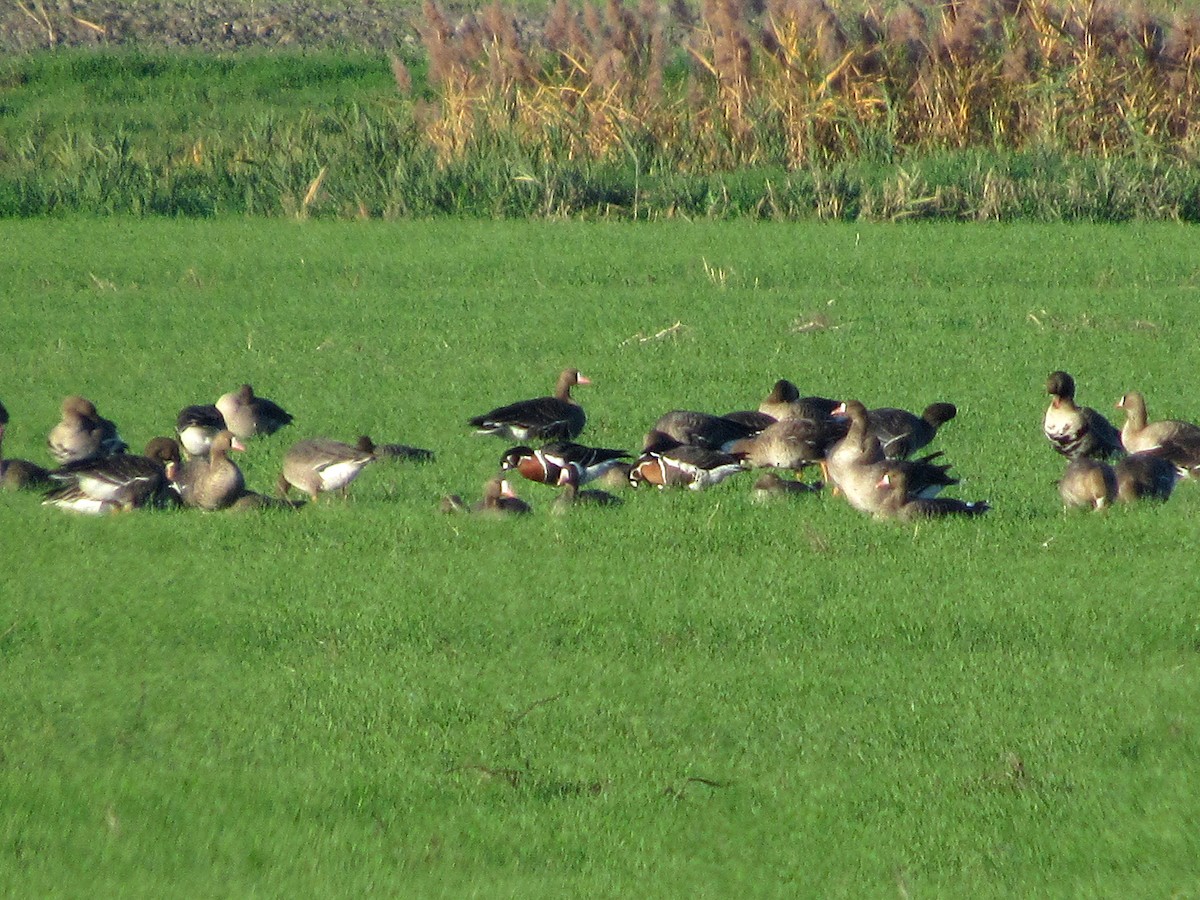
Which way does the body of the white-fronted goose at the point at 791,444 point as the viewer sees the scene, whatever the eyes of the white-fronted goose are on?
to the viewer's left

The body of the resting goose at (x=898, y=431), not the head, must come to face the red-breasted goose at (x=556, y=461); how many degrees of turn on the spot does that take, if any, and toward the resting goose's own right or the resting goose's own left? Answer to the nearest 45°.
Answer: approximately 180°

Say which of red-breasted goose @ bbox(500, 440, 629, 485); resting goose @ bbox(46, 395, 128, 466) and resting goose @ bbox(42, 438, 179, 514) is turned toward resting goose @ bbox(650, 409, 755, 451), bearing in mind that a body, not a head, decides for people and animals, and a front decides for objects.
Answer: resting goose @ bbox(42, 438, 179, 514)

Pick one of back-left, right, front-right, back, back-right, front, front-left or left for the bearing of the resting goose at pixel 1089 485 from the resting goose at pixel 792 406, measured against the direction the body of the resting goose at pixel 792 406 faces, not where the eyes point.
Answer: back-left

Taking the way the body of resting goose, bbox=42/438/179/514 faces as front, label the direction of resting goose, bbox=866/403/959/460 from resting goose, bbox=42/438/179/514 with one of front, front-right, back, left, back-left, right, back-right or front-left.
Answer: front

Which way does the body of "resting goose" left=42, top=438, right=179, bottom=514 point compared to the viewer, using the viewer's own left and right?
facing to the right of the viewer

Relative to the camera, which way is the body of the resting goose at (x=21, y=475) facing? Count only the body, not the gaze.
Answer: to the viewer's left

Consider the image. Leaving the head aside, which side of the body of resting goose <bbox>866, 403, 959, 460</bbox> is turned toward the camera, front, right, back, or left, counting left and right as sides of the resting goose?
right

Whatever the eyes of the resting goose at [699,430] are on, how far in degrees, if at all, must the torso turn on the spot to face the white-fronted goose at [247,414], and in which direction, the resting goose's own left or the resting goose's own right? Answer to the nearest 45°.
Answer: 0° — it already faces it

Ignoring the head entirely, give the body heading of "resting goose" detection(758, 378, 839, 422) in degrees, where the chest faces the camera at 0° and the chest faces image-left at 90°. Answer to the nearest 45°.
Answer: approximately 90°

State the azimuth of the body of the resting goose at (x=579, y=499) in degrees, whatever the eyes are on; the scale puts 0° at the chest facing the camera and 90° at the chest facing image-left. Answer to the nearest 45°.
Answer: approximately 90°

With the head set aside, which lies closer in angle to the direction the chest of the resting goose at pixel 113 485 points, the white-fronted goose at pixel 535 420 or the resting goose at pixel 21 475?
the white-fronted goose

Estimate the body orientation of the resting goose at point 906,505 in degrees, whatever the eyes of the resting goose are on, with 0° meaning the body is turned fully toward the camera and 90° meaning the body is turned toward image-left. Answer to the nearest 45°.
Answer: approximately 90°

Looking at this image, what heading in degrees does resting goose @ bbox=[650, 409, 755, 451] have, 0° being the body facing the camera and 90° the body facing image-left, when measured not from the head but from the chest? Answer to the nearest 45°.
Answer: approximately 90°

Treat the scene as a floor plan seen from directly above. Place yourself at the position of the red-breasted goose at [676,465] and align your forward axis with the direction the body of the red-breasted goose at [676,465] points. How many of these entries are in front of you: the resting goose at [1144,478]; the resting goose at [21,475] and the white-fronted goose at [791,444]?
1

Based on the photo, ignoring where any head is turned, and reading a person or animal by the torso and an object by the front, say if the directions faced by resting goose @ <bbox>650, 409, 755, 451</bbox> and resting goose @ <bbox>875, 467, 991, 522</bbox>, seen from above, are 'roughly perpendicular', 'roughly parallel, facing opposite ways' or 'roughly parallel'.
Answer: roughly parallel

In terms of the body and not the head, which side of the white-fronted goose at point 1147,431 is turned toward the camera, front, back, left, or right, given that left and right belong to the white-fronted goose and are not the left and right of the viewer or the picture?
left
